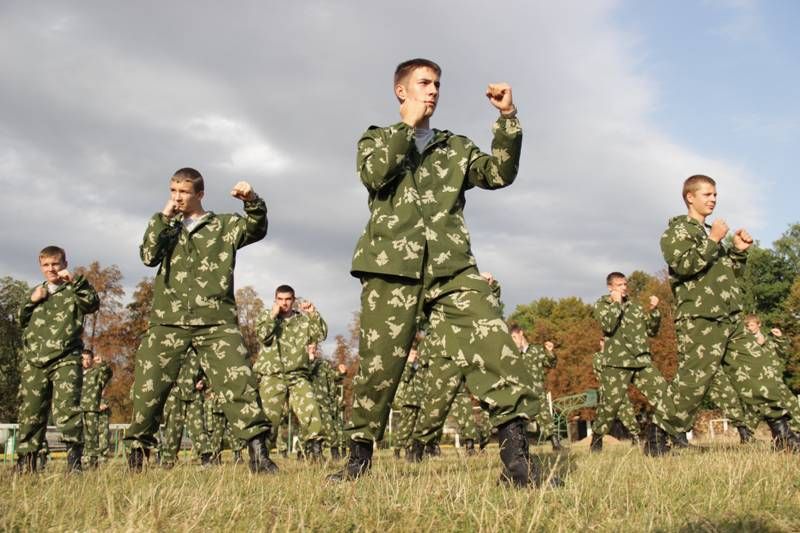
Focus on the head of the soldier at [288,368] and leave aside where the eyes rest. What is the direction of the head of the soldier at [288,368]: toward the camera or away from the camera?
toward the camera

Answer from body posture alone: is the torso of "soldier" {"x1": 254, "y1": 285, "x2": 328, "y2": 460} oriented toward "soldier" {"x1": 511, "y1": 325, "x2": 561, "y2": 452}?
no

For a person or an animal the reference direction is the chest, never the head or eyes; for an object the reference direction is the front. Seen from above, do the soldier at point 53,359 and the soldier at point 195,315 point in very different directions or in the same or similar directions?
same or similar directions

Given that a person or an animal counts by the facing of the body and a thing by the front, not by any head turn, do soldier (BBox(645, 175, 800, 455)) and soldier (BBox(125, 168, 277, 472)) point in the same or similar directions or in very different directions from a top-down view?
same or similar directions

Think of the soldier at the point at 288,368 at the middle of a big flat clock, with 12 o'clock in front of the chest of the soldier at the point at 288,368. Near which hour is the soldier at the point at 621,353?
the soldier at the point at 621,353 is roughly at 9 o'clock from the soldier at the point at 288,368.

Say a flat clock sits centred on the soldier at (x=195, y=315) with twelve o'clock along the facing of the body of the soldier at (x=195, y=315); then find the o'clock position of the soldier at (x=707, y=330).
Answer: the soldier at (x=707, y=330) is roughly at 9 o'clock from the soldier at (x=195, y=315).

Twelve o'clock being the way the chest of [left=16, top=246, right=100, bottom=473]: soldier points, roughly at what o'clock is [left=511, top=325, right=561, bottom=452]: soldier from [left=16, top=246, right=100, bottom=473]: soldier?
[left=511, top=325, right=561, bottom=452]: soldier is roughly at 8 o'clock from [left=16, top=246, right=100, bottom=473]: soldier.

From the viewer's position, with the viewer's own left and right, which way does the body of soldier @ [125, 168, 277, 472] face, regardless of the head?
facing the viewer

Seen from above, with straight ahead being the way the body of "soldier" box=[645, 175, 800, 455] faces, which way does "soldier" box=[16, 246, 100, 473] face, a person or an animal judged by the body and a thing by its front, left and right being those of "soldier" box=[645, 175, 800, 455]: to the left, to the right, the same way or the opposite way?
the same way

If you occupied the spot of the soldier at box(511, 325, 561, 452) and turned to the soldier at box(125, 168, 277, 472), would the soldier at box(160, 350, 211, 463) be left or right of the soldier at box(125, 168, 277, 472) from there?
right

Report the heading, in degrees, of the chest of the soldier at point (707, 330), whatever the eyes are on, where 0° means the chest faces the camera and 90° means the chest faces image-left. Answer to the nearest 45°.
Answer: approximately 315°

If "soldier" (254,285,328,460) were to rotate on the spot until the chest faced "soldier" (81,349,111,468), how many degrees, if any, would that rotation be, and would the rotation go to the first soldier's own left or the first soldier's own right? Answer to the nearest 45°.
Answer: approximately 135° to the first soldier's own right

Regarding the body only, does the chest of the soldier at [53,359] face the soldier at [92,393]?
no

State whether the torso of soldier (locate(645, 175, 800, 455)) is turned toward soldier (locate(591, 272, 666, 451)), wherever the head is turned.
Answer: no

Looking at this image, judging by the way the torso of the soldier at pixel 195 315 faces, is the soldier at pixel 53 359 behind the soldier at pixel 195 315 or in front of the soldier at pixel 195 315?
behind

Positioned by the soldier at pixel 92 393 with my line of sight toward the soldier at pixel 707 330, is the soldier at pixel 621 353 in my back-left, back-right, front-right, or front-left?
front-left

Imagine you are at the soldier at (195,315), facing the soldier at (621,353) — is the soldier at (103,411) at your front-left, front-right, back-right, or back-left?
front-left

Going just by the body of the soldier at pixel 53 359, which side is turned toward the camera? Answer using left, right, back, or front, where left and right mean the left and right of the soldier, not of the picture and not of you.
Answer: front

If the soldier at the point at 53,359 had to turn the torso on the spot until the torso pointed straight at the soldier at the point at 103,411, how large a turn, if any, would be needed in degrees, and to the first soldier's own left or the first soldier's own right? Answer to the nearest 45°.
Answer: approximately 180°

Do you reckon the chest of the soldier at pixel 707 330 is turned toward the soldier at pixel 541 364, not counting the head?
no

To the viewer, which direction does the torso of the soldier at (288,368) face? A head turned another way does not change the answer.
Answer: toward the camera

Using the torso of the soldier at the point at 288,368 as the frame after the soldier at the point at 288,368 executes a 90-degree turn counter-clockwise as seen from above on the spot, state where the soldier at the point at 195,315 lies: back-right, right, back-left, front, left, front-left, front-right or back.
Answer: right
